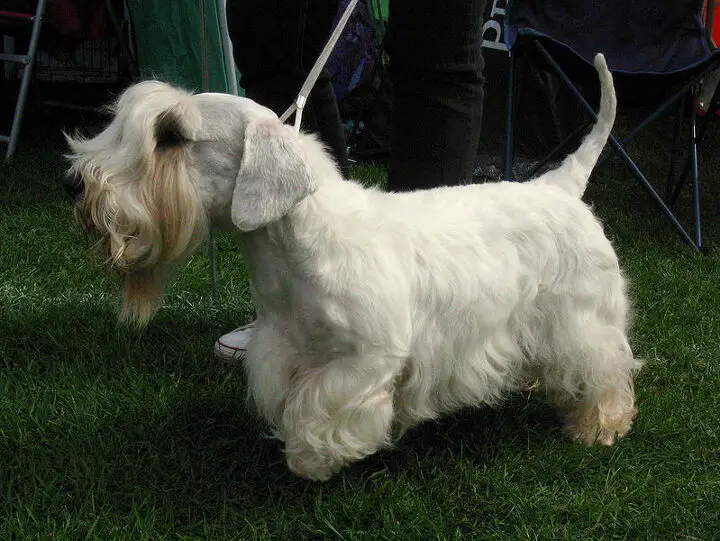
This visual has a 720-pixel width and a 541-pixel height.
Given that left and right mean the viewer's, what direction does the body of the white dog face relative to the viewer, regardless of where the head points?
facing to the left of the viewer

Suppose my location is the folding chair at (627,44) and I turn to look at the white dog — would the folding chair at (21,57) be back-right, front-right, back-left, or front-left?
front-right

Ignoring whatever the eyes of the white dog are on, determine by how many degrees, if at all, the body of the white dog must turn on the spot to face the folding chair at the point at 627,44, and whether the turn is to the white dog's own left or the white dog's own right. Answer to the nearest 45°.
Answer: approximately 135° to the white dog's own right

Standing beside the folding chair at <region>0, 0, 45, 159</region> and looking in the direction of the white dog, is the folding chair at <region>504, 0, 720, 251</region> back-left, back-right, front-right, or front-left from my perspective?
front-left

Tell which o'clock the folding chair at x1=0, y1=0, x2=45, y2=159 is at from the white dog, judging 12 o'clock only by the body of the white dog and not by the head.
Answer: The folding chair is roughly at 2 o'clock from the white dog.
